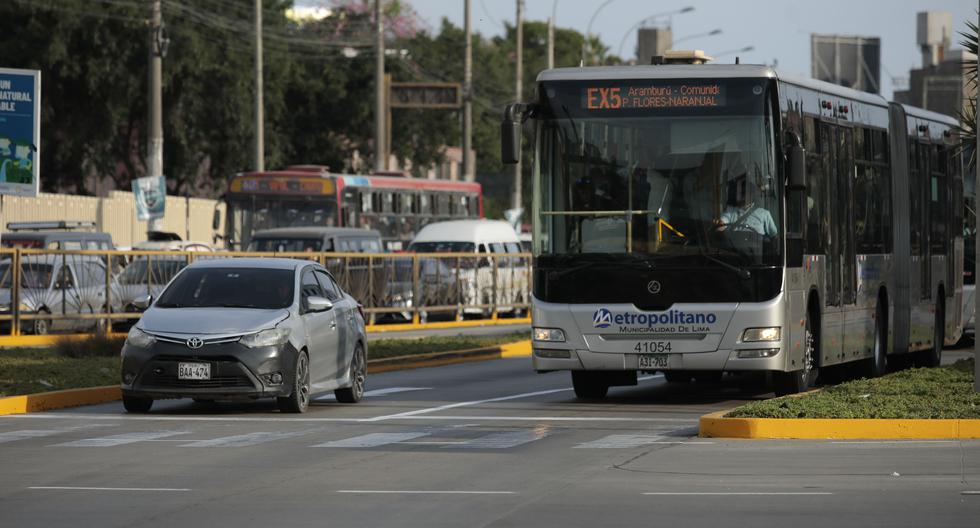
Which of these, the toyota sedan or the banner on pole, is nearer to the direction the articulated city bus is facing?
the toyota sedan

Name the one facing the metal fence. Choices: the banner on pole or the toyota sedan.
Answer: the banner on pole

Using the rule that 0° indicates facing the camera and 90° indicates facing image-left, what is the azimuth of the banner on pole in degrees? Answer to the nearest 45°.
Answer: approximately 0°

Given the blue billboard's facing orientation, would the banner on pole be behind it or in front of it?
behind

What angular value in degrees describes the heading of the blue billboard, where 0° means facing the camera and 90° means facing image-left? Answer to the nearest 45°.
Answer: approximately 0°

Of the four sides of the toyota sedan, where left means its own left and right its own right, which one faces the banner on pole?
back

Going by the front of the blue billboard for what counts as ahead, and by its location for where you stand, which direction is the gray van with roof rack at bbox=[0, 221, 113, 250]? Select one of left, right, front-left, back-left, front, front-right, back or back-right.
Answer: front
